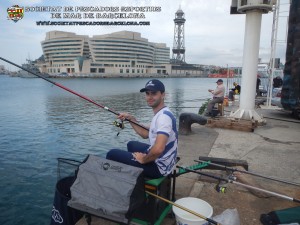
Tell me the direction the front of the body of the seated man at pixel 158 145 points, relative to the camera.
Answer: to the viewer's left
